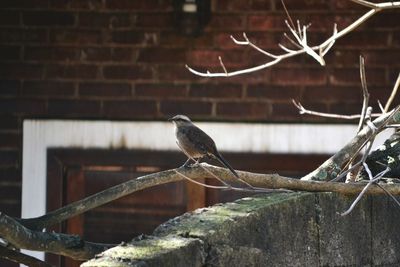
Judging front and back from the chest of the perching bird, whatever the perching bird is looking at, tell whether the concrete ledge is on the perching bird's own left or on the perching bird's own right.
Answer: on the perching bird's own left

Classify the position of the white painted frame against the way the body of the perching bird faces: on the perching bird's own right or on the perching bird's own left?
on the perching bird's own right

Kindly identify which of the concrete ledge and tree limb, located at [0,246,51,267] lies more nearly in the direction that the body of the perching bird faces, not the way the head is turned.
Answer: the tree limb

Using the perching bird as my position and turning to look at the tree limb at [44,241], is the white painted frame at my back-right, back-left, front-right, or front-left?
back-right

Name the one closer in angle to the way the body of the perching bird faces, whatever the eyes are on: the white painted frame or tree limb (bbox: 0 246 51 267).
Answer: the tree limb

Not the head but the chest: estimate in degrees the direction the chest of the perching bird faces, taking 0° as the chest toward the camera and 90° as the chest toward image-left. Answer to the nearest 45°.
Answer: approximately 90°

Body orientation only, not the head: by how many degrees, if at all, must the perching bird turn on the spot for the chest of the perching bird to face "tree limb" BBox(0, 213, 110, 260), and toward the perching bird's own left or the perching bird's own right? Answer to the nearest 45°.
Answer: approximately 45° to the perching bird's own left
